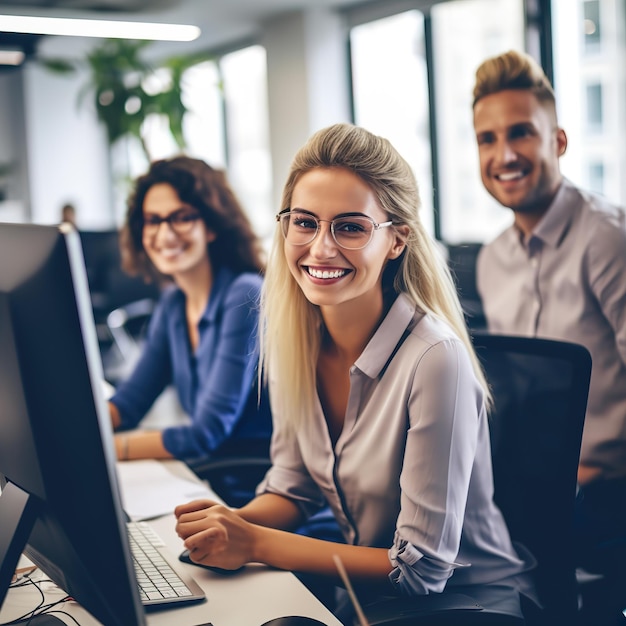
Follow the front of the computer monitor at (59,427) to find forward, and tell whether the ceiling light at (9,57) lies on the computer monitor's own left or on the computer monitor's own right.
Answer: on the computer monitor's own left

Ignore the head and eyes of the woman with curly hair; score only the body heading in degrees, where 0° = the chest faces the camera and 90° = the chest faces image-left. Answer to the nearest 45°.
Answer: approximately 45°

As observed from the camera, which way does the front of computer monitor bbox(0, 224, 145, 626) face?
facing away from the viewer and to the right of the viewer

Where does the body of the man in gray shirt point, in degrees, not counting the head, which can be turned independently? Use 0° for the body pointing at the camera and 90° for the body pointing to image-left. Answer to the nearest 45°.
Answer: approximately 45°

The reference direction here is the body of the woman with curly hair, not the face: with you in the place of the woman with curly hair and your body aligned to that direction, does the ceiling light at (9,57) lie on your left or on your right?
on your right

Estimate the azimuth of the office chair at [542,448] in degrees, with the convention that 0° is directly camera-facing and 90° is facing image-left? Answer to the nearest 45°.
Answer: approximately 45°

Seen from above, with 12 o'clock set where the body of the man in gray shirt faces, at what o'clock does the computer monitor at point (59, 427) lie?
The computer monitor is roughly at 11 o'clock from the man in gray shirt.
